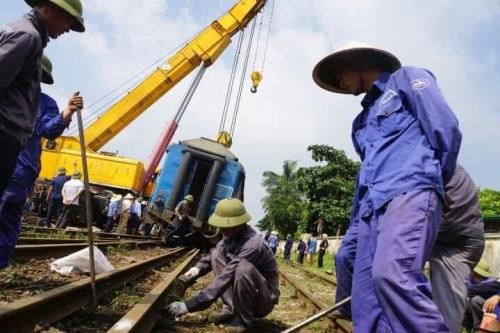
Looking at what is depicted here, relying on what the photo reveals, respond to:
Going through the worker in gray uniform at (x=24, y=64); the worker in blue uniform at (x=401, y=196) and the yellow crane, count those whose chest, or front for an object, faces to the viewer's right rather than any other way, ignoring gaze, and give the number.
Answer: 2

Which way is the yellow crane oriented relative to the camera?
to the viewer's right

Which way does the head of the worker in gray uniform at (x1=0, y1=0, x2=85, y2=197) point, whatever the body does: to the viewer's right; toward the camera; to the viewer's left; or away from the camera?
to the viewer's right

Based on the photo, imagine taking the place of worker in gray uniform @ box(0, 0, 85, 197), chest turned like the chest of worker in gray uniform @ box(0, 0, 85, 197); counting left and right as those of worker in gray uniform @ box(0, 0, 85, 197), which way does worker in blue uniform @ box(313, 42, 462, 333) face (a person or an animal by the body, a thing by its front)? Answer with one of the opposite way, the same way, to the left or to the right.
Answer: the opposite way

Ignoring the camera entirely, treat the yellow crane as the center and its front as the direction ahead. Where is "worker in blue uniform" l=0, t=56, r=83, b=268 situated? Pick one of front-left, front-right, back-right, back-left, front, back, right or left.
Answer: right

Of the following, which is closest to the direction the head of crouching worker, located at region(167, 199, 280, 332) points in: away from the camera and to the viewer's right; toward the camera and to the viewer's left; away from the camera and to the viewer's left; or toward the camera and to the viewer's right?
toward the camera and to the viewer's left

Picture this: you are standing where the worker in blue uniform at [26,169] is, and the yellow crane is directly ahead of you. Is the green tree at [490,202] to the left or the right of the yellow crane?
right

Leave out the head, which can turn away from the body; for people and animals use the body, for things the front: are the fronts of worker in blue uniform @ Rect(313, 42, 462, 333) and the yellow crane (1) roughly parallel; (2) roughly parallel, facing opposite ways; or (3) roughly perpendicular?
roughly parallel, facing opposite ways

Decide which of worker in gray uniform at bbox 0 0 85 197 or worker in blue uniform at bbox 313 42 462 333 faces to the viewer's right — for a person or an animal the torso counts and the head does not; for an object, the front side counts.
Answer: worker in gray uniform at bbox 0 0 85 197

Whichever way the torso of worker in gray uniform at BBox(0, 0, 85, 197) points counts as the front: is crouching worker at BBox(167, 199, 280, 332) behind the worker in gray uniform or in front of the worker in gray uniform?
in front

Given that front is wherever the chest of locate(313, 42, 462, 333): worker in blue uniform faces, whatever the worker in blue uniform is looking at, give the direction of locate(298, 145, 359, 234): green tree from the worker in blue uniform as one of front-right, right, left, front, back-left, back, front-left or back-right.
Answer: back-right

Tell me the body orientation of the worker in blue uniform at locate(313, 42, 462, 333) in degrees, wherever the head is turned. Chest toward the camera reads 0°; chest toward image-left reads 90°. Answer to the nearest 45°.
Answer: approximately 45°
